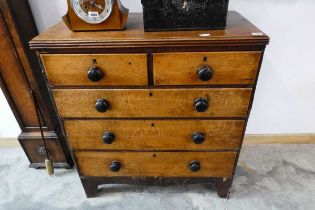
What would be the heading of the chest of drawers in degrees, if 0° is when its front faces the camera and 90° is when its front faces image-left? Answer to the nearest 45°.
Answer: approximately 0°
